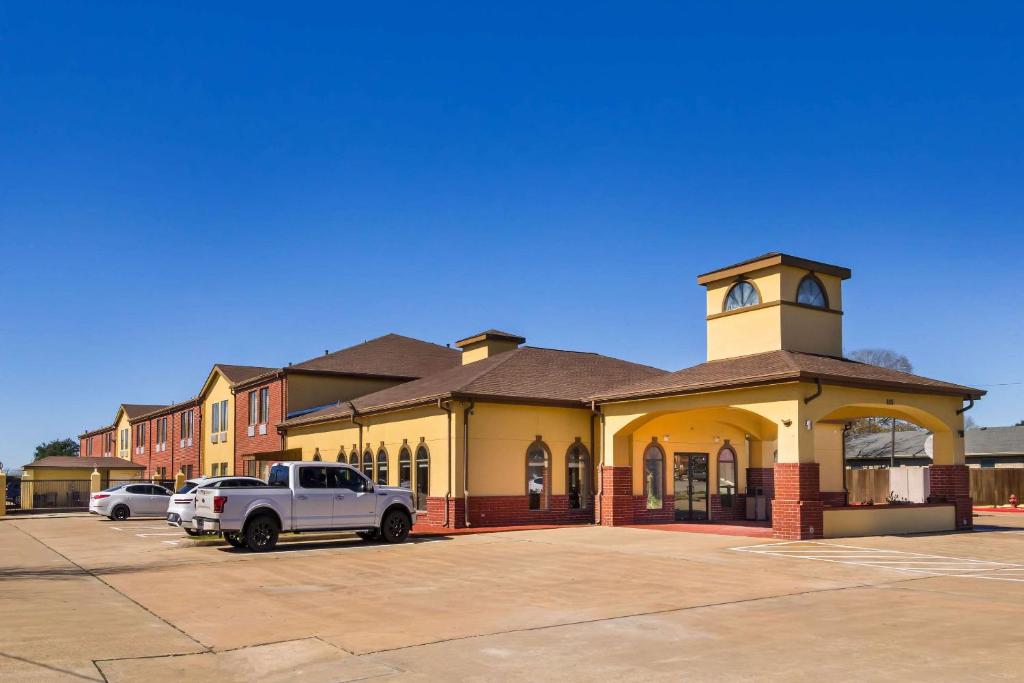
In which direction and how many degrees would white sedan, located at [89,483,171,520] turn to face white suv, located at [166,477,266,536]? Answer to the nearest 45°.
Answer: approximately 135° to its right

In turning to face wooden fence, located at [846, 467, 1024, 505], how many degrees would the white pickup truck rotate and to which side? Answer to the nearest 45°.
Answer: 0° — it already faces it

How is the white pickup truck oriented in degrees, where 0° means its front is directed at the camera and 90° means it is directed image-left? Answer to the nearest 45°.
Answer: approximately 225°
